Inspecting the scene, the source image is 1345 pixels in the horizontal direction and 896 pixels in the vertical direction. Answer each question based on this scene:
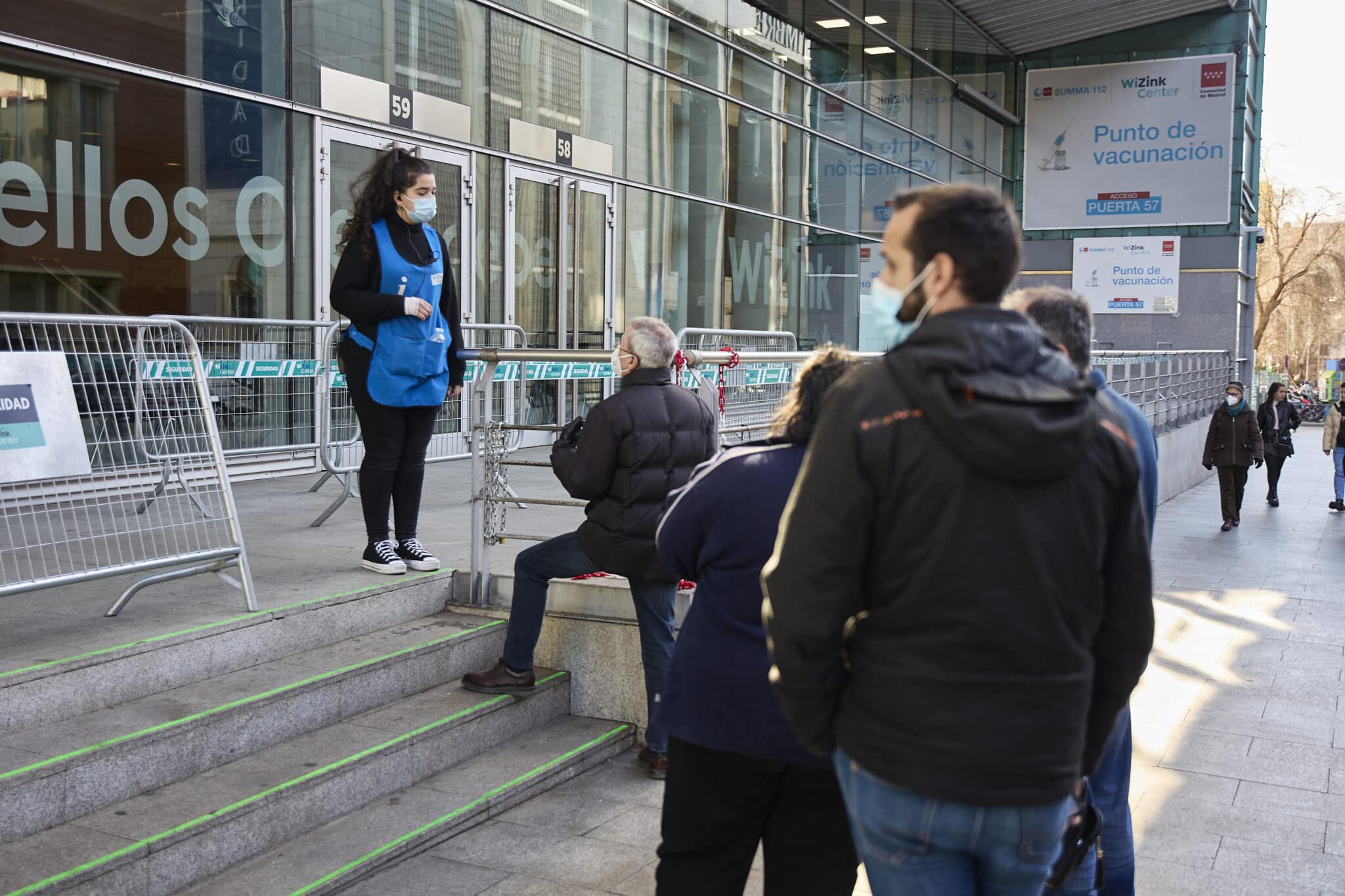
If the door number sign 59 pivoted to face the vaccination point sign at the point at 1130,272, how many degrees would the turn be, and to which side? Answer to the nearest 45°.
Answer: approximately 90° to its left

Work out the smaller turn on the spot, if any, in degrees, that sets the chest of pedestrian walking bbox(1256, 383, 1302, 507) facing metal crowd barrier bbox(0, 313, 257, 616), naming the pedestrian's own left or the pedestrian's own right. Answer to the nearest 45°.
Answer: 0° — they already face it

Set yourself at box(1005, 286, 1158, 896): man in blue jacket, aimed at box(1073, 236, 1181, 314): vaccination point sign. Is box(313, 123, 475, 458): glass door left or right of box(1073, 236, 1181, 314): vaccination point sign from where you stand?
left

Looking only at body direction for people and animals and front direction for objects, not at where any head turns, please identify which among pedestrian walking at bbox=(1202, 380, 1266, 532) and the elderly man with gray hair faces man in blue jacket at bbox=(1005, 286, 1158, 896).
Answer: the pedestrian walking

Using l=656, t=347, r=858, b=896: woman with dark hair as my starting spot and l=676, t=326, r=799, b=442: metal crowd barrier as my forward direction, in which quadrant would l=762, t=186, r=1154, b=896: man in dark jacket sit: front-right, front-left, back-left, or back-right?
back-right

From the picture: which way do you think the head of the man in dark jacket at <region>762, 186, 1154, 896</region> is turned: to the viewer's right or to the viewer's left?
to the viewer's left

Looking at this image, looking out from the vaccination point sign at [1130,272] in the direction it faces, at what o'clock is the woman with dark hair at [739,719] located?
The woman with dark hair is roughly at 12 o'clock from the vaccination point sign.

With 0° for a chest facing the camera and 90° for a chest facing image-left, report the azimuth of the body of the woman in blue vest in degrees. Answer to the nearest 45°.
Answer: approximately 315°

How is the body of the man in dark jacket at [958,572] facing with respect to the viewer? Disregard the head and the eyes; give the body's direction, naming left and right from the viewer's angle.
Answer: facing away from the viewer and to the left of the viewer

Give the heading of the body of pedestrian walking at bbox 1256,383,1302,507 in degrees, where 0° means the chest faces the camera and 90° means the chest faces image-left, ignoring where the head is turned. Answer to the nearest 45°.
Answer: approximately 0°
